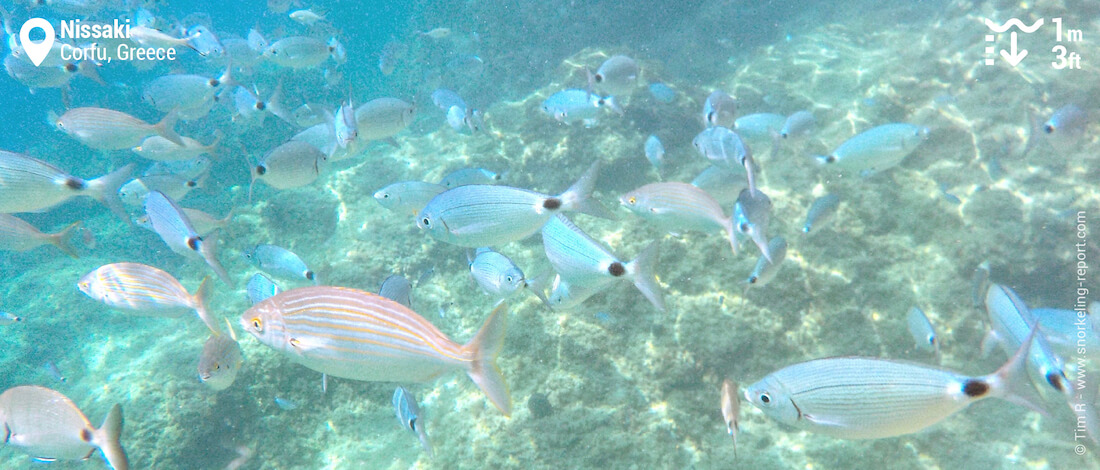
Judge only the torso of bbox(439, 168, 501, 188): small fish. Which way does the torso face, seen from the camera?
to the viewer's left

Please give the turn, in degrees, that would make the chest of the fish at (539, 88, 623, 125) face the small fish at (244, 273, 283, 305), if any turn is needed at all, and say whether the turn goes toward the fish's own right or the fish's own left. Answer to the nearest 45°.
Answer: approximately 45° to the fish's own left

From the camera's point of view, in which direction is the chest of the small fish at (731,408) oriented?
away from the camera

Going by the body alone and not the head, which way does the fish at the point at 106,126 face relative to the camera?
to the viewer's left

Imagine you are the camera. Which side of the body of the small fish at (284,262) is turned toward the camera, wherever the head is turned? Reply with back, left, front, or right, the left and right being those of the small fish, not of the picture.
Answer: left

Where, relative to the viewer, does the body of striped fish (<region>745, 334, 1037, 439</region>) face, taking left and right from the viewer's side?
facing to the left of the viewer

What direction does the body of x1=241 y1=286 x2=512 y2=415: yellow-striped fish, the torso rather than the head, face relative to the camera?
to the viewer's left

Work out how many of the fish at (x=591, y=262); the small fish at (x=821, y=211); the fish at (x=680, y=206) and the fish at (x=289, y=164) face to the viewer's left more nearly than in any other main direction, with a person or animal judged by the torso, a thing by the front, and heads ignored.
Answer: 2

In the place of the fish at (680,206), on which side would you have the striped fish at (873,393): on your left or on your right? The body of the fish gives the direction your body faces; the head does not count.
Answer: on your left

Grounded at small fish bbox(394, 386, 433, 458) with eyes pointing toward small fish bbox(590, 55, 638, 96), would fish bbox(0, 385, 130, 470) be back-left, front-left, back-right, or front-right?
back-left

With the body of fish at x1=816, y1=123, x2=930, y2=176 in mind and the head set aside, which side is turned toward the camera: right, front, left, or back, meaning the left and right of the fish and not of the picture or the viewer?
right

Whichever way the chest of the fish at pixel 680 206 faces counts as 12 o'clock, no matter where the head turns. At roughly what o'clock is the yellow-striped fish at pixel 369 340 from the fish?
The yellow-striped fish is roughly at 10 o'clock from the fish.
